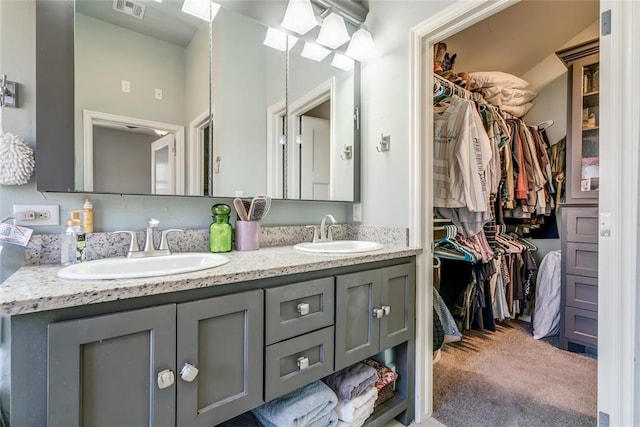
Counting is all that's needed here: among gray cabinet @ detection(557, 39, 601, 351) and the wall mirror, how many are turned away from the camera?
0

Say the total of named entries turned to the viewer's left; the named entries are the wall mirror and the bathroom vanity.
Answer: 0

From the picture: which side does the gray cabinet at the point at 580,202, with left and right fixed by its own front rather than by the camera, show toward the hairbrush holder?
front

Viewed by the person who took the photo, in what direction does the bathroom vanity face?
facing the viewer and to the right of the viewer

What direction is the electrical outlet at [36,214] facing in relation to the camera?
toward the camera

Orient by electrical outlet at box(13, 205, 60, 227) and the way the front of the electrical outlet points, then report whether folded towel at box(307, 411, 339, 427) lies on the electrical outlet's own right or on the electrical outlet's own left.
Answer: on the electrical outlet's own left

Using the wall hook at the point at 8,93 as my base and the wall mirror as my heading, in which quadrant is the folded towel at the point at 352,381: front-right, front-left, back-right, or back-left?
front-right

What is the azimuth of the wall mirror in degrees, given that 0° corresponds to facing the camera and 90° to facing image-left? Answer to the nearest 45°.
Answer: approximately 315°

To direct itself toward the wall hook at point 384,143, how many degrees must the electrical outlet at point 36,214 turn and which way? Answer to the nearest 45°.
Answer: approximately 90° to its left

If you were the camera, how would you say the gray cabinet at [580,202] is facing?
facing the viewer and to the left of the viewer

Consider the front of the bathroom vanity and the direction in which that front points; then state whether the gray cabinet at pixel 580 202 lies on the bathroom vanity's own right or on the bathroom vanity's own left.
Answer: on the bathroom vanity's own left
